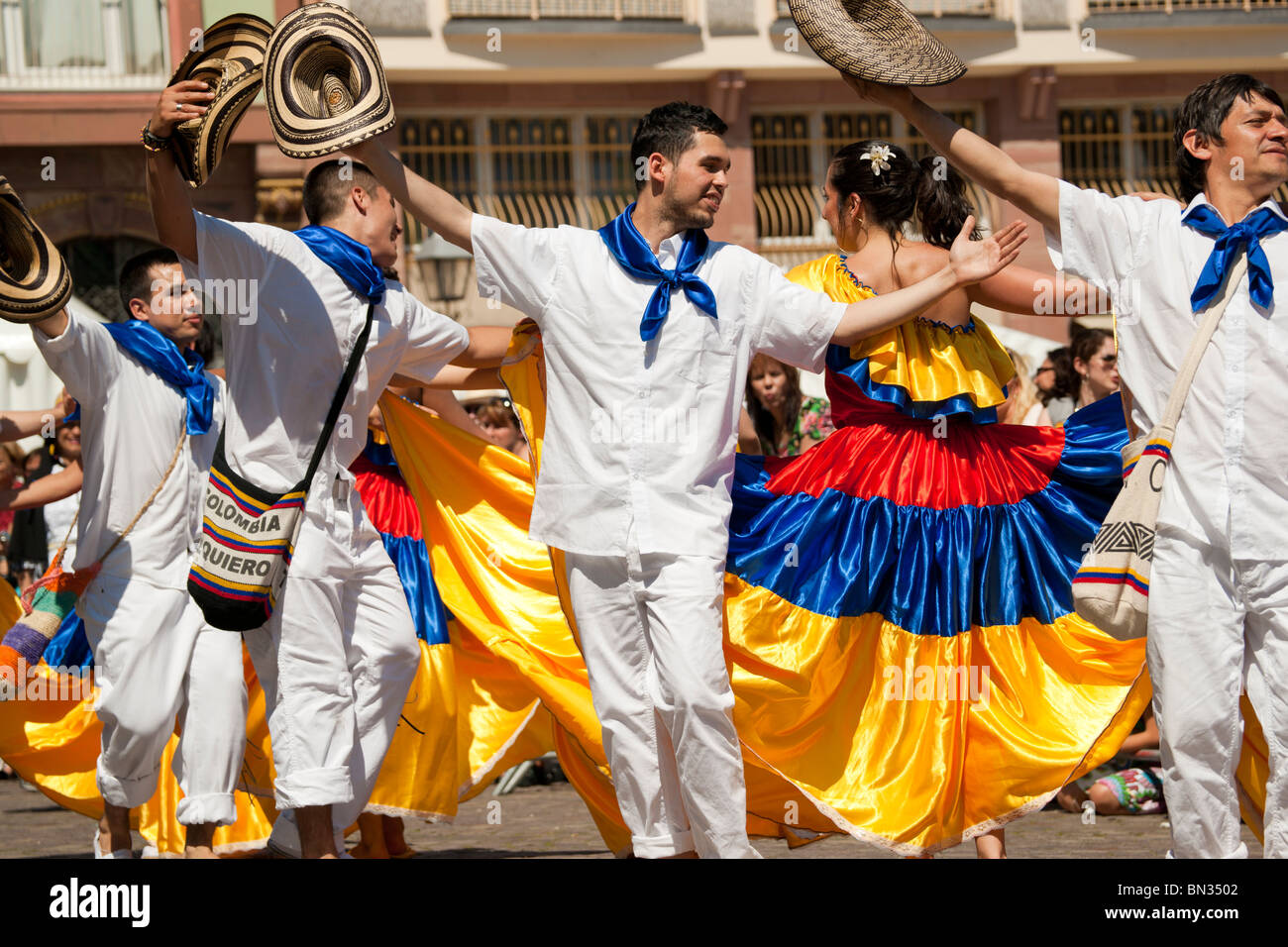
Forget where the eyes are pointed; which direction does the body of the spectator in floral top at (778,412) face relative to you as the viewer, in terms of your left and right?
facing the viewer

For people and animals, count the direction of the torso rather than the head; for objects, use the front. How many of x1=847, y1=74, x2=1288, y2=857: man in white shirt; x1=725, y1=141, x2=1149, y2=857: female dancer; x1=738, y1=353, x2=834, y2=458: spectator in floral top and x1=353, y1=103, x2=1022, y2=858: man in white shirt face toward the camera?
3

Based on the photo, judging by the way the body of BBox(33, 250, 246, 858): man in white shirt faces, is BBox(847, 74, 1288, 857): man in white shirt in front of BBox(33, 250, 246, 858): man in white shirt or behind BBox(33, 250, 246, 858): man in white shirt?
in front

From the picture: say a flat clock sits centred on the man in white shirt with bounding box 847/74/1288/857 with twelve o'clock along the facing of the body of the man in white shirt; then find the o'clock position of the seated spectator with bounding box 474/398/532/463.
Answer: The seated spectator is roughly at 5 o'clock from the man in white shirt.

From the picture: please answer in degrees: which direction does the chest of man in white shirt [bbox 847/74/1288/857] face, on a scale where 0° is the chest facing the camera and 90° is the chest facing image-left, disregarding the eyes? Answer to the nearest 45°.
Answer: approximately 0°

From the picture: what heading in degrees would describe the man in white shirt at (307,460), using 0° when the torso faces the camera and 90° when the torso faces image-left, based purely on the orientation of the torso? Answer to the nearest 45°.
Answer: approximately 315°

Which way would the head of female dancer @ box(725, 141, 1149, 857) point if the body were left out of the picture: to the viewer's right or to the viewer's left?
to the viewer's left

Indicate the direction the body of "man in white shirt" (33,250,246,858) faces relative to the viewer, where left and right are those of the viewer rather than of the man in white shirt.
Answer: facing the viewer and to the right of the viewer

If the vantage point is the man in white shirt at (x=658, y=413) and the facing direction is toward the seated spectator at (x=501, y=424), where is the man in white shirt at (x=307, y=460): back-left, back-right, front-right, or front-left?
front-left

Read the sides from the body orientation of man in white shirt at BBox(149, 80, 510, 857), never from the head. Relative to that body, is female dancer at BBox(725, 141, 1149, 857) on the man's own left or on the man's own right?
on the man's own left

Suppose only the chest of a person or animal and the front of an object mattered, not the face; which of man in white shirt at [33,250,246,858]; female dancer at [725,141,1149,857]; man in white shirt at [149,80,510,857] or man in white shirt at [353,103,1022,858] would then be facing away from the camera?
the female dancer

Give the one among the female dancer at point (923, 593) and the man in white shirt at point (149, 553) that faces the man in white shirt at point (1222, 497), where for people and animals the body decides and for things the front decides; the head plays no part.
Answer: the man in white shirt at point (149, 553)

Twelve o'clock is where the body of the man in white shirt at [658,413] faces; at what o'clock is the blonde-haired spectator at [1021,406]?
The blonde-haired spectator is roughly at 7 o'clock from the man in white shirt.

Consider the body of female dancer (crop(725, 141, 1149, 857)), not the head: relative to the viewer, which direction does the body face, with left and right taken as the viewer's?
facing away from the viewer

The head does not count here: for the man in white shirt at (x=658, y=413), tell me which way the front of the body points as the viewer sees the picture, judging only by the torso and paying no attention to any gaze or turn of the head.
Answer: toward the camera

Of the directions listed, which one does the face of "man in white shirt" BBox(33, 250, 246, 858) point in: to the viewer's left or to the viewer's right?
to the viewer's right

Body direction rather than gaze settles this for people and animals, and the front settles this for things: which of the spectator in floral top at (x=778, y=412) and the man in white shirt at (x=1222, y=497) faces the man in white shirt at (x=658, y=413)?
the spectator in floral top
